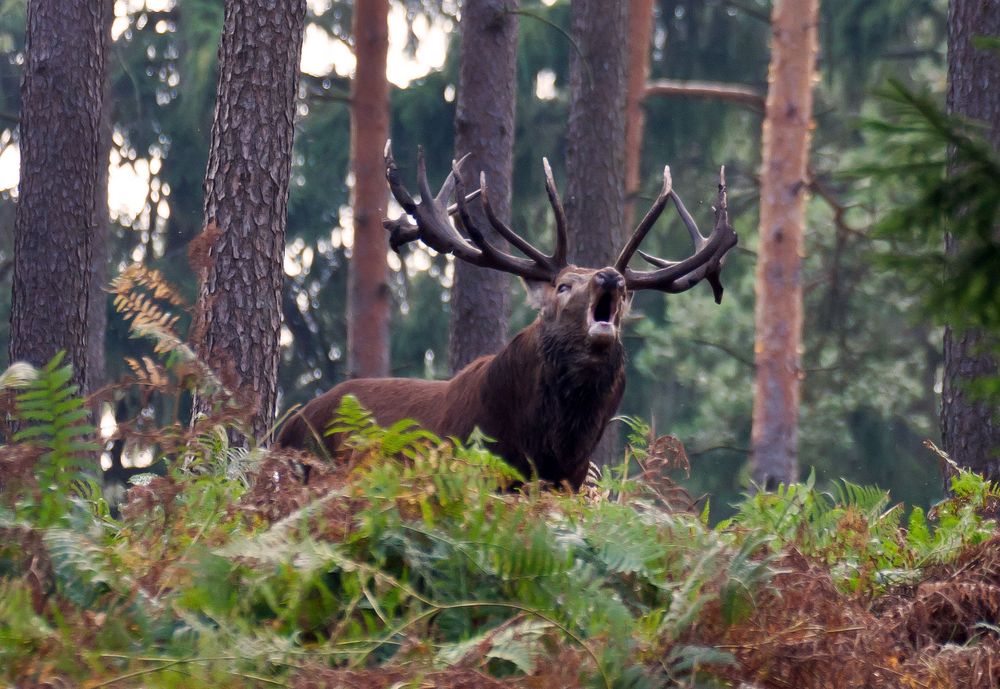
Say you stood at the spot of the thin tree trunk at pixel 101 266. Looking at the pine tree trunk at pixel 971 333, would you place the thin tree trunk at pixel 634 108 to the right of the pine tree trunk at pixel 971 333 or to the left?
left

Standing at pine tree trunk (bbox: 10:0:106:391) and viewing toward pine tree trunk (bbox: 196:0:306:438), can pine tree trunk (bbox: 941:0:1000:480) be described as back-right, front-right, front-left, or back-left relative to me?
front-left

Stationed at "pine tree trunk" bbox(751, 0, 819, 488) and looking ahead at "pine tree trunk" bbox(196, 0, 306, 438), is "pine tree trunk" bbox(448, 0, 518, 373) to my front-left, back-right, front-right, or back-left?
front-right

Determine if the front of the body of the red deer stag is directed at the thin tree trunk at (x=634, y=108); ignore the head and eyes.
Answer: no

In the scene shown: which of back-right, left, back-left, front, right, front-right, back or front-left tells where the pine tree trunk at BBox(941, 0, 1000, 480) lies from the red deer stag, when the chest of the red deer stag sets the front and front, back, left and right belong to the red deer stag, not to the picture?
front-left

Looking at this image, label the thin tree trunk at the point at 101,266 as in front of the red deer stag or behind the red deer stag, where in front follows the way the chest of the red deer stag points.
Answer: behind

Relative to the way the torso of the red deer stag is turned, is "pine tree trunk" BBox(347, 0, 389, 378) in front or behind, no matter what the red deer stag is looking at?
behind

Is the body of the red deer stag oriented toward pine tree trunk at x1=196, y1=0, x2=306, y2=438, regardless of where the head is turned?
no

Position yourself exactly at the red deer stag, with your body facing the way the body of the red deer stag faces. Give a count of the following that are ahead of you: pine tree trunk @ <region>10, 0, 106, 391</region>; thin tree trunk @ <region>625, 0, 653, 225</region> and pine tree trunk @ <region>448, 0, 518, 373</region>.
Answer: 0

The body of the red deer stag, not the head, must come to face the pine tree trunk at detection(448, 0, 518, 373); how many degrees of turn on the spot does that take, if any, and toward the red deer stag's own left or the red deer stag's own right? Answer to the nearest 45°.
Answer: approximately 135° to the red deer stag's own left

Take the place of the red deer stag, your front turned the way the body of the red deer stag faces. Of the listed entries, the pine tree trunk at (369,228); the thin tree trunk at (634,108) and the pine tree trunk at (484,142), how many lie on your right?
0

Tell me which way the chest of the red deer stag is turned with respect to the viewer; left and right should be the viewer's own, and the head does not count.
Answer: facing the viewer and to the right of the viewer

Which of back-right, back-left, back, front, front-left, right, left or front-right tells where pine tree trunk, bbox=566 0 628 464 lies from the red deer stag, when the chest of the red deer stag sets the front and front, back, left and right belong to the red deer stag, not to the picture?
back-left
